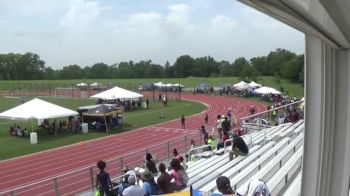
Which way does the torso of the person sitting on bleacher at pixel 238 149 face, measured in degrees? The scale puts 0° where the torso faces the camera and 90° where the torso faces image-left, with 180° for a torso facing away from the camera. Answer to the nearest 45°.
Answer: approximately 90°

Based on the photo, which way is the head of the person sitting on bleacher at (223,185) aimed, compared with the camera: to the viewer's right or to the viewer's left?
to the viewer's left

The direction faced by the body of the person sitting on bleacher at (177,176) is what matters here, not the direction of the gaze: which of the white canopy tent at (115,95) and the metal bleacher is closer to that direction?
the white canopy tent

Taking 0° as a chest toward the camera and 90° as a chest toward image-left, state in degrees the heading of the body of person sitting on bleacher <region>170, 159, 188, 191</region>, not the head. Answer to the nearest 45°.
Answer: approximately 135°

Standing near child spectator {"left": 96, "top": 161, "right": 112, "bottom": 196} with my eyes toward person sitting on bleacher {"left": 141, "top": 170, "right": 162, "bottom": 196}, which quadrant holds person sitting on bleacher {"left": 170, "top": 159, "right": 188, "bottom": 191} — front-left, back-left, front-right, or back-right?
front-left

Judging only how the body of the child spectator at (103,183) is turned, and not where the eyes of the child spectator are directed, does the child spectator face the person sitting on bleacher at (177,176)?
no

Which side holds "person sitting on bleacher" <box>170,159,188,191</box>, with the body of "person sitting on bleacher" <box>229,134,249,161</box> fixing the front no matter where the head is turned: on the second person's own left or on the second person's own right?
on the second person's own left

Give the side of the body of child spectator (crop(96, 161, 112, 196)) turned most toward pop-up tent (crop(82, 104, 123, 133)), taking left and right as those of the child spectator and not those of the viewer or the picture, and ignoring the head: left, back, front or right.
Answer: front

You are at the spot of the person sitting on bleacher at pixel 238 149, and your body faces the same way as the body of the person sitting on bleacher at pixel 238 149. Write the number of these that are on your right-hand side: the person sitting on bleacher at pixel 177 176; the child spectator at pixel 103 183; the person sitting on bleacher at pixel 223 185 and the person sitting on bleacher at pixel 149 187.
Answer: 0

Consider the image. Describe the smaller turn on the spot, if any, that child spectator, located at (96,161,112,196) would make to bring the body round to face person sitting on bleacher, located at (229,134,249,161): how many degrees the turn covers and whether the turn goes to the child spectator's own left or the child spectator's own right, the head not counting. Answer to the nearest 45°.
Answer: approximately 45° to the child spectator's own right

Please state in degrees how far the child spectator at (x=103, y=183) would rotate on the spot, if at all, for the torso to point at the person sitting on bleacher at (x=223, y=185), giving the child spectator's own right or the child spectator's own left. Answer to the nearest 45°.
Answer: approximately 180°

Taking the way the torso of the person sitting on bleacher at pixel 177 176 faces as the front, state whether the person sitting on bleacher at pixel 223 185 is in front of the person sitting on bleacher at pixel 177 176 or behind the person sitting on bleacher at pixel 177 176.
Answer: behind

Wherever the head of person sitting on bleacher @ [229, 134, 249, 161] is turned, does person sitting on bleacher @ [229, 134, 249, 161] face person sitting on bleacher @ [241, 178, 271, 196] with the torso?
no

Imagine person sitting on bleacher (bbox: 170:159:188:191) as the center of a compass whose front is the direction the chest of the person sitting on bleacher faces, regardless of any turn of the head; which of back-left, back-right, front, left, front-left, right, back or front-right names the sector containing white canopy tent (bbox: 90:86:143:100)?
front-right

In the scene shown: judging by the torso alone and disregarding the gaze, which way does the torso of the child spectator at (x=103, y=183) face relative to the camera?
away from the camera

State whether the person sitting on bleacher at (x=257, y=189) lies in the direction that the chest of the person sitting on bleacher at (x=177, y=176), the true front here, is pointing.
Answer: no
